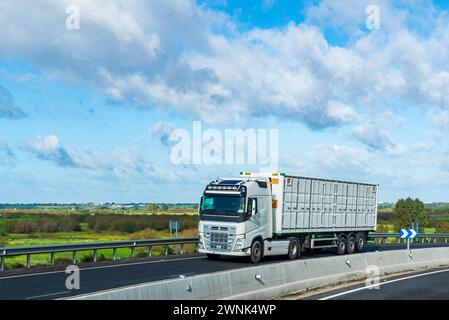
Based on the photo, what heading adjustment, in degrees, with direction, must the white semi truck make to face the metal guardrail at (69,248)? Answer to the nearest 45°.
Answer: approximately 45° to its right

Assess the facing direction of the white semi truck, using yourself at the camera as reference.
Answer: facing the viewer and to the left of the viewer
